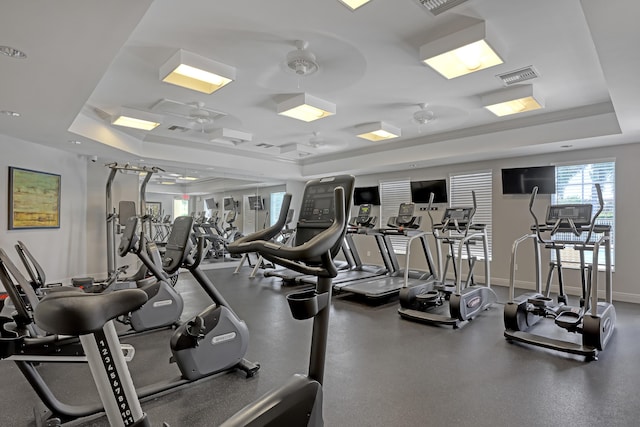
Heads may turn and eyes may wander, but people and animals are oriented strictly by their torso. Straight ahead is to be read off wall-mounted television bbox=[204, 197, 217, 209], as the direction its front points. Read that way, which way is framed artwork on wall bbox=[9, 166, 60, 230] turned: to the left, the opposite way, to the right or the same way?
to the left

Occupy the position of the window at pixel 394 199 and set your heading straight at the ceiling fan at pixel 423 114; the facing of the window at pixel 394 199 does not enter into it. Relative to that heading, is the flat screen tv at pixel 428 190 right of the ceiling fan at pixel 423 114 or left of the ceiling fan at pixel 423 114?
left

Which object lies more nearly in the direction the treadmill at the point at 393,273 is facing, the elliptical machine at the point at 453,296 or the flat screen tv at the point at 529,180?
the flat screen tv

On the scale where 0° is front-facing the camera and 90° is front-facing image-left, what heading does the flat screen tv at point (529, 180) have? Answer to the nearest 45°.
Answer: approximately 0°

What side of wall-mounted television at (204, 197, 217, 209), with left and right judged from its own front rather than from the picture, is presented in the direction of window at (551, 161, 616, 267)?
left

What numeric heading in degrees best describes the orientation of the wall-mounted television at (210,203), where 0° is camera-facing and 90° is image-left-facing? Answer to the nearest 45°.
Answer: approximately 45°

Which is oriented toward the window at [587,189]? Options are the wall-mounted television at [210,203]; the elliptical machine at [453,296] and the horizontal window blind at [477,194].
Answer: the elliptical machine

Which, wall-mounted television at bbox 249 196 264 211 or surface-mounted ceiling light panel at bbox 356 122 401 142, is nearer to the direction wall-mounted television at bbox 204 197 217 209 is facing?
the surface-mounted ceiling light panel

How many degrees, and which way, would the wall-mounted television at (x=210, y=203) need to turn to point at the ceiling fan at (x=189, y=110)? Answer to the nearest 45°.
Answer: approximately 45° to its left

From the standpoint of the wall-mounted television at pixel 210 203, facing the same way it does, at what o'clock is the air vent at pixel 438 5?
The air vent is roughly at 10 o'clock from the wall-mounted television.
